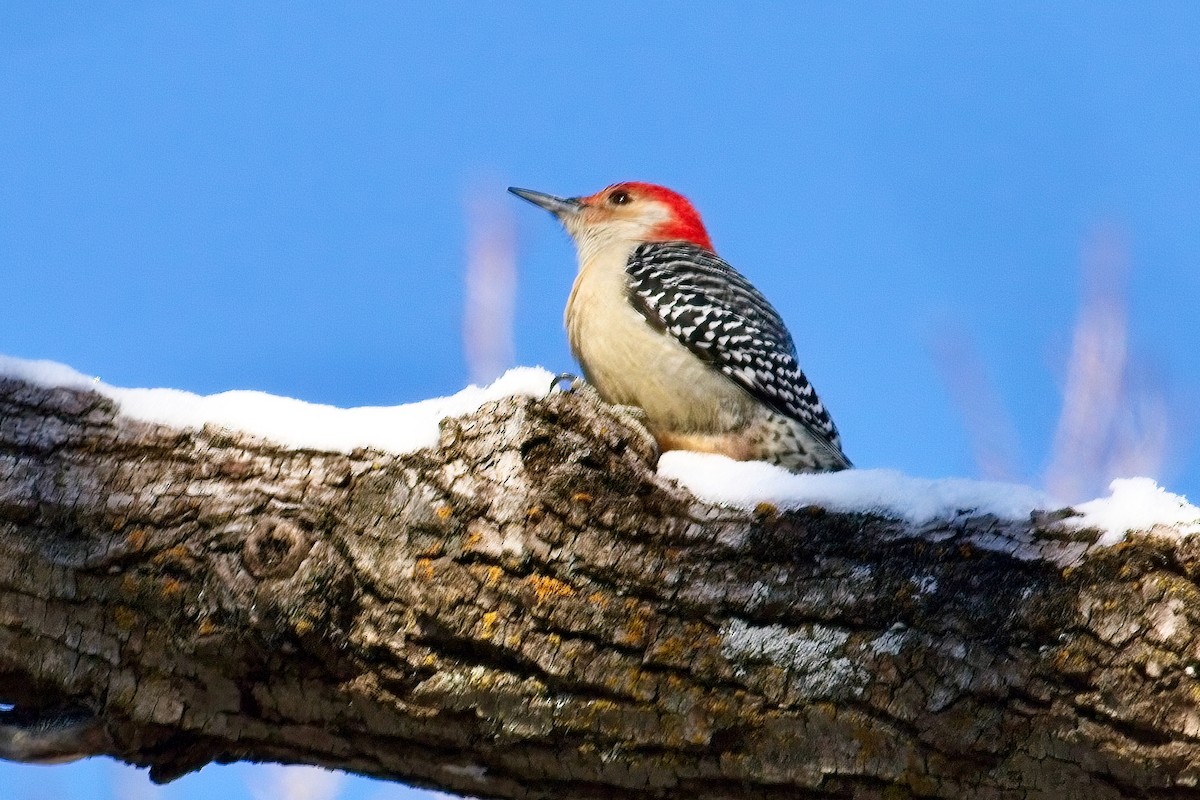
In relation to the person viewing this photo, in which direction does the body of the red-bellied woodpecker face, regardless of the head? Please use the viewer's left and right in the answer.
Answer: facing to the left of the viewer
